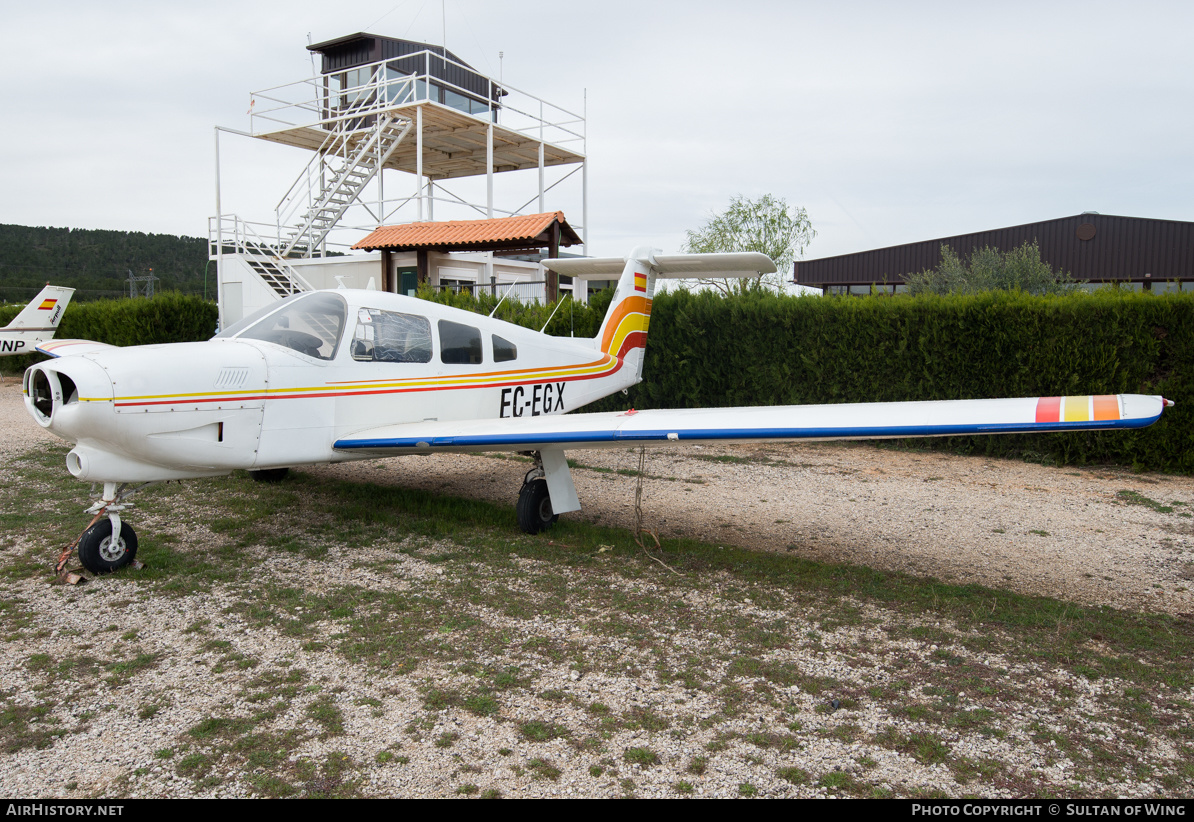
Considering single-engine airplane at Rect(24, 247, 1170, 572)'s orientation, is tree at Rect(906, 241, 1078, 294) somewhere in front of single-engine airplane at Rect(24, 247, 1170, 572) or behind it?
behind

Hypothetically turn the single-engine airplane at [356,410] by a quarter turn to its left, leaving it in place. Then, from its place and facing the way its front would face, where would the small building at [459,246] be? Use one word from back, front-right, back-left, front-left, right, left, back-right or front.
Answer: back-left

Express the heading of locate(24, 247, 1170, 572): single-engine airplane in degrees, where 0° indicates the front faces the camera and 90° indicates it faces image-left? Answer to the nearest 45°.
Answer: approximately 45°

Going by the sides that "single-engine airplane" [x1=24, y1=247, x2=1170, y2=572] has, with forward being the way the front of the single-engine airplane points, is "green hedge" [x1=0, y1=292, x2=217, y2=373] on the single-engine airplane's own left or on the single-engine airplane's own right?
on the single-engine airplane's own right

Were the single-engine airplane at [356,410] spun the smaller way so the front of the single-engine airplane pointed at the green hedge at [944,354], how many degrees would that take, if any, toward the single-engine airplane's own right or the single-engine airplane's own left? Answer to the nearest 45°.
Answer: approximately 180°

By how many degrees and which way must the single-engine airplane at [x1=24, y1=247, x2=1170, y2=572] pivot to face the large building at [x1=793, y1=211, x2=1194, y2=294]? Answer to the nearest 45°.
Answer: approximately 180°
